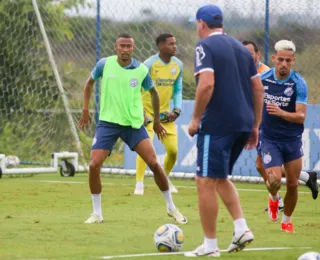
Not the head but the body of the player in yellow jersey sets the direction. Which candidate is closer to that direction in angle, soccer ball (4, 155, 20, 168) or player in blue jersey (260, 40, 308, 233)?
the player in blue jersey

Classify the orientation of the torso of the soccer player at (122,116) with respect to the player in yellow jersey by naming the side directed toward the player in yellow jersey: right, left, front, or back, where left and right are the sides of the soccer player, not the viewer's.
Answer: back

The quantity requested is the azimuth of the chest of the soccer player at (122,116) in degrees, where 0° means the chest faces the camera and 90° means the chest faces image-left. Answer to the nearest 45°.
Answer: approximately 0°

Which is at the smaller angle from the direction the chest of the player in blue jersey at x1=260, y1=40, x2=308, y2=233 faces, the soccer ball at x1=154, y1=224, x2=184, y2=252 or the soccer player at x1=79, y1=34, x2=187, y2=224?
the soccer ball

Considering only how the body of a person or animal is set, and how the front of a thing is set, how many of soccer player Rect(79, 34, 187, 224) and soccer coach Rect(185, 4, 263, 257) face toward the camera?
1

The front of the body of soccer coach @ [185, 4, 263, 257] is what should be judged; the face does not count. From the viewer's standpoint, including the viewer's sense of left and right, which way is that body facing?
facing away from the viewer and to the left of the viewer

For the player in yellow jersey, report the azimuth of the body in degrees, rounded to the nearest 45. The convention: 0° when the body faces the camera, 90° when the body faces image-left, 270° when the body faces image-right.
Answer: approximately 315°

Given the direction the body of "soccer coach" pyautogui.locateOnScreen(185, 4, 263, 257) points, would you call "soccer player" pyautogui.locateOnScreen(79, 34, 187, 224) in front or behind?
in front
